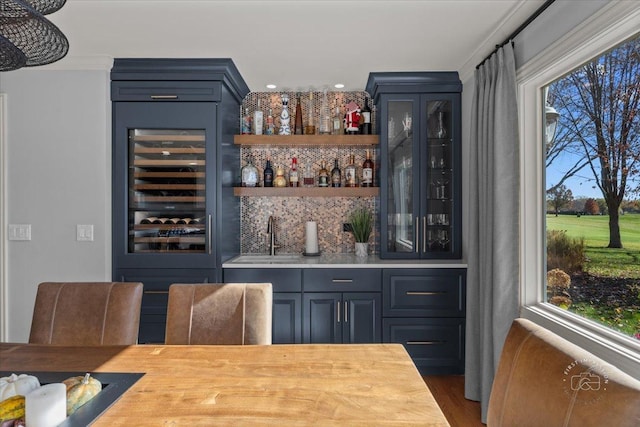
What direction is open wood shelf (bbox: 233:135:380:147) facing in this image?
toward the camera

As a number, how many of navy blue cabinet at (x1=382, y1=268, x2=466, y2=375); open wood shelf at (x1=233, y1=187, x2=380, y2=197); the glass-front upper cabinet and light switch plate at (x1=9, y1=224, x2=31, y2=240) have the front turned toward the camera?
4

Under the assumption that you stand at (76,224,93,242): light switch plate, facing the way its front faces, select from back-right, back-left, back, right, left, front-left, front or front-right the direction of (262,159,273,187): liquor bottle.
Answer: left

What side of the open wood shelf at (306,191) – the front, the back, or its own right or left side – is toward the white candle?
front

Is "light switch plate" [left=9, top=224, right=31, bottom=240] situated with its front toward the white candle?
yes

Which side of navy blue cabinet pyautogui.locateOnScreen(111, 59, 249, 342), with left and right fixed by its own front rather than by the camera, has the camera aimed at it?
front

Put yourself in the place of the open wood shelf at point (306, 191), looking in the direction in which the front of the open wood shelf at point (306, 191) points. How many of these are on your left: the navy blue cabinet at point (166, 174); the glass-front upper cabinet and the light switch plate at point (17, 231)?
1

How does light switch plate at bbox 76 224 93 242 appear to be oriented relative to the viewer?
toward the camera

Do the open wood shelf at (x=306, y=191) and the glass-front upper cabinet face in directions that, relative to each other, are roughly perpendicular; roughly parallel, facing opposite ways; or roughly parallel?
roughly parallel

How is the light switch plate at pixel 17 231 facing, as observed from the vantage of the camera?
facing the viewer

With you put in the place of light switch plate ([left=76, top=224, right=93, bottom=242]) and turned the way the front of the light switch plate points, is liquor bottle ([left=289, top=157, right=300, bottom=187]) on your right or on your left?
on your left
